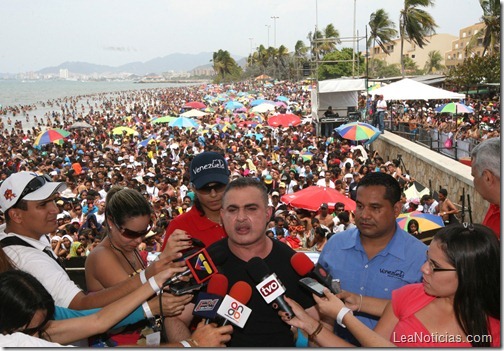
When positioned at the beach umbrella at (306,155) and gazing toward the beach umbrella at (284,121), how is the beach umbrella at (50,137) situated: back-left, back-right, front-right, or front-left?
front-left

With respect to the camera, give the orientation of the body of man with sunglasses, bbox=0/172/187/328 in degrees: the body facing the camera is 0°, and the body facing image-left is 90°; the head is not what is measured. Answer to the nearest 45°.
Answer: approximately 270°

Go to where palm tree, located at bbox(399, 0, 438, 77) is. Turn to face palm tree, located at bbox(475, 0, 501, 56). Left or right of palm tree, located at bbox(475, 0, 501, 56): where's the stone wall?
right

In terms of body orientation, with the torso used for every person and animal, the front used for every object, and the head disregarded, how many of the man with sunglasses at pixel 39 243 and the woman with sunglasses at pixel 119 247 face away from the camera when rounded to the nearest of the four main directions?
0

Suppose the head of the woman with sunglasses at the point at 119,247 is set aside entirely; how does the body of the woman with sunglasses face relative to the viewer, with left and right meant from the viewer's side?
facing the viewer and to the right of the viewer

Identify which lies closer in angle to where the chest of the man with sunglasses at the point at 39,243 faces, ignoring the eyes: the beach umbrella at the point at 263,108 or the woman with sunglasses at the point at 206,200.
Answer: the woman with sunglasses

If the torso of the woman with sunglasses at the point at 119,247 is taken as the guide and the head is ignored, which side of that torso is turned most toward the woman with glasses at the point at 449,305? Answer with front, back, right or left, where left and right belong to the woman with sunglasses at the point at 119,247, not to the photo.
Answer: front

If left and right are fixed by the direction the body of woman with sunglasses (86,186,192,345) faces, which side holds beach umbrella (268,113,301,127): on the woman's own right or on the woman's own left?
on the woman's own left

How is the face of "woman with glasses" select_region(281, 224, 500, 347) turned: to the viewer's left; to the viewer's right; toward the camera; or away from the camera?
to the viewer's left

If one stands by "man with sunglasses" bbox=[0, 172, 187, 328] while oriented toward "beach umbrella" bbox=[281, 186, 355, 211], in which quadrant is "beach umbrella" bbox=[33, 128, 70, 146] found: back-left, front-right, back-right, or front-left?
front-left

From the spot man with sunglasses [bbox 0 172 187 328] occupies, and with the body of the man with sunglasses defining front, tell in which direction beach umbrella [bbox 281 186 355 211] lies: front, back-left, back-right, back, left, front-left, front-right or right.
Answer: front-left

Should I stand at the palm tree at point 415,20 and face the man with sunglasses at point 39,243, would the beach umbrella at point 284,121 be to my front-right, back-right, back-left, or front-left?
front-right

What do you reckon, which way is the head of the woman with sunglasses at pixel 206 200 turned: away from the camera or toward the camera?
toward the camera

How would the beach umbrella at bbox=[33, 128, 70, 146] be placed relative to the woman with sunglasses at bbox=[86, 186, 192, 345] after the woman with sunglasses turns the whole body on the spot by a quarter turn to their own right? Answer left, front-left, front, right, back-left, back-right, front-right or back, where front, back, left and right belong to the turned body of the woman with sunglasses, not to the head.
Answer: back-right

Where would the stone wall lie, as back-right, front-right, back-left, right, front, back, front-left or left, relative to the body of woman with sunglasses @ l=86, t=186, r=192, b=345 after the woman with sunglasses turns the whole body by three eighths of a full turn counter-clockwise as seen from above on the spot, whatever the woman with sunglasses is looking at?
front-right

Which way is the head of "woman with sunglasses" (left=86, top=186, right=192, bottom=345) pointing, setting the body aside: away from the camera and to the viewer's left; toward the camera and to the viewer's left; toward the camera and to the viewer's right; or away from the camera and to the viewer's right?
toward the camera and to the viewer's right
